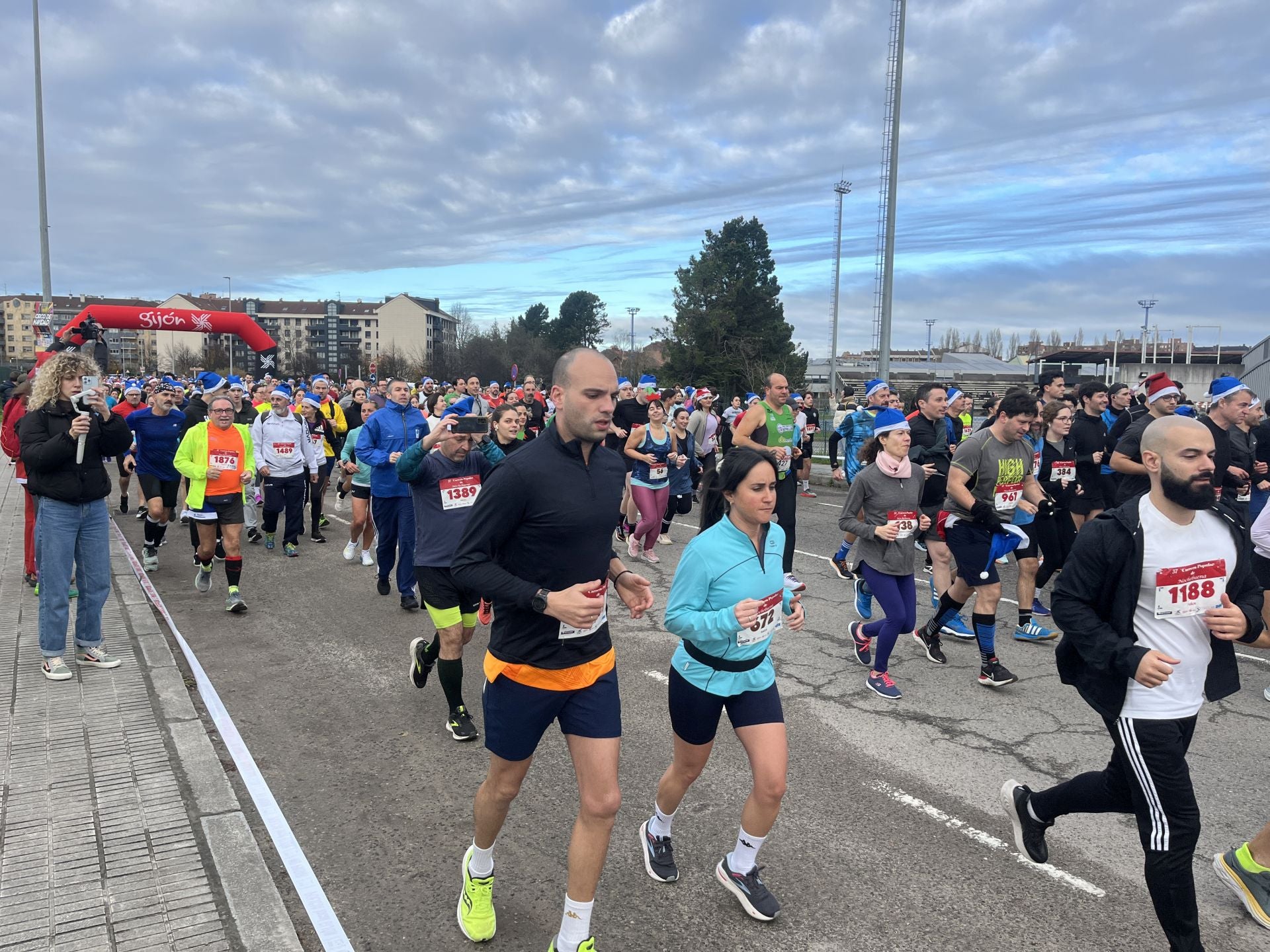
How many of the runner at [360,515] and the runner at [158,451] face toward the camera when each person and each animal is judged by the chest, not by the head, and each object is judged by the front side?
2

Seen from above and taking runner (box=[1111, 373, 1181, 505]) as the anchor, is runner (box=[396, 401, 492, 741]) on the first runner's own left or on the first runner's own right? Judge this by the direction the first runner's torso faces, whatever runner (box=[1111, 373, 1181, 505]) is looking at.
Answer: on the first runner's own right

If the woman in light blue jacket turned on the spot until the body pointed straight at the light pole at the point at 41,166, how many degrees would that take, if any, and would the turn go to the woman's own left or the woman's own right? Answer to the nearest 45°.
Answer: approximately 180°

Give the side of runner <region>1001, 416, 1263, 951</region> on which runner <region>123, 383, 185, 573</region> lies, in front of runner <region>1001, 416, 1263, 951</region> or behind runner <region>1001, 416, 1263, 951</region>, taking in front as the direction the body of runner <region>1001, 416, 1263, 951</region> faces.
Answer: behind

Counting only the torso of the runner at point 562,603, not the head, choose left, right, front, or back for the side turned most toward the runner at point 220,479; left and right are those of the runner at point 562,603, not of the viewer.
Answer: back

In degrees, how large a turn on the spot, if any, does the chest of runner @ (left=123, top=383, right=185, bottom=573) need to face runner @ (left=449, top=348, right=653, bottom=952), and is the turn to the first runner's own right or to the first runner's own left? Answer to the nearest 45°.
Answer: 0° — they already face them

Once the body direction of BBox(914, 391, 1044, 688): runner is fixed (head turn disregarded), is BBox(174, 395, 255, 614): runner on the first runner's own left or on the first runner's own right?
on the first runner's own right

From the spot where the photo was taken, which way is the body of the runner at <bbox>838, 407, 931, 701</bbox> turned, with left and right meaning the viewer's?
facing the viewer and to the right of the viewer

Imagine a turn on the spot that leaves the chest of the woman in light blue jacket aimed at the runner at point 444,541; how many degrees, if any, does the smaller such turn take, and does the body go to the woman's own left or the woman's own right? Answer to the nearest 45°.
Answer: approximately 180°

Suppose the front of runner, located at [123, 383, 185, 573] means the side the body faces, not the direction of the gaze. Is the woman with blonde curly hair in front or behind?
in front

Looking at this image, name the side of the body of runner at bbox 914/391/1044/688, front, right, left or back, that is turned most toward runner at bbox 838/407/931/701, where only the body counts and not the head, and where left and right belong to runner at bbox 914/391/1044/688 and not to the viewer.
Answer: right

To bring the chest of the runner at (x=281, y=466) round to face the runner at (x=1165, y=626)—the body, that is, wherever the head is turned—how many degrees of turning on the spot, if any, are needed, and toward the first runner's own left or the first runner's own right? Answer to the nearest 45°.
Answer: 0° — they already face them

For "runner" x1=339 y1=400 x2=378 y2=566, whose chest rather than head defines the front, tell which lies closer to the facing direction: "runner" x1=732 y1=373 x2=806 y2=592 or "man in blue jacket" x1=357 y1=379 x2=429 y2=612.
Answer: the man in blue jacket
